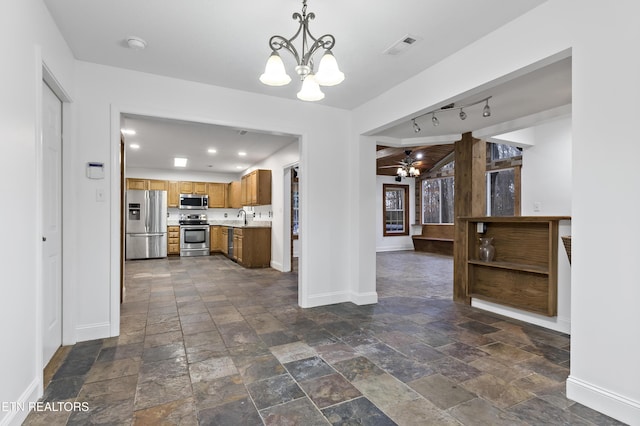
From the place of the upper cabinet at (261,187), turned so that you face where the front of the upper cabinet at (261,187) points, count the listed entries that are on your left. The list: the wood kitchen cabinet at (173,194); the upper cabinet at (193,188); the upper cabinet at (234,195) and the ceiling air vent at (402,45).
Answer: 1

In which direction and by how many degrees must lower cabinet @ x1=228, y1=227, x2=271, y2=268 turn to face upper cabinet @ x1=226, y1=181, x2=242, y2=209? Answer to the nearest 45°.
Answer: approximately 90° to its right

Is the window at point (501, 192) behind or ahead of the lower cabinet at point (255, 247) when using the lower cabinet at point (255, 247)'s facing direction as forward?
behind

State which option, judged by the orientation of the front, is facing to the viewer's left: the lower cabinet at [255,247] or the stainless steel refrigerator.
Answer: the lower cabinet

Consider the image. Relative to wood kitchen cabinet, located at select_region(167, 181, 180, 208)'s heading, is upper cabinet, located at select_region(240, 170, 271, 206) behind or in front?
in front

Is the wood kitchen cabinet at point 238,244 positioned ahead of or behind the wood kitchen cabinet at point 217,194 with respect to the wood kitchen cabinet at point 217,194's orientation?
ahead

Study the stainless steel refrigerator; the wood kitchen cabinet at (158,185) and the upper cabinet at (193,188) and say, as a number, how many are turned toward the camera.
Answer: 3

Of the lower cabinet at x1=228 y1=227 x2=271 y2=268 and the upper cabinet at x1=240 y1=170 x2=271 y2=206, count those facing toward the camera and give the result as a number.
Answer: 0

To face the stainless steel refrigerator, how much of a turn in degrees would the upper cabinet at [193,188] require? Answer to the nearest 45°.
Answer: approximately 45° to its right

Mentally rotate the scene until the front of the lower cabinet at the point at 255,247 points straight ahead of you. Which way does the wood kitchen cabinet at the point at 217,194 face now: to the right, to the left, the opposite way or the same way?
to the left

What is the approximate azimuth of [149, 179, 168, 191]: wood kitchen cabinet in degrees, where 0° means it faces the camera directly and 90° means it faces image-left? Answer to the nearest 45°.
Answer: approximately 0°

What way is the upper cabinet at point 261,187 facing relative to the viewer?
to the viewer's left

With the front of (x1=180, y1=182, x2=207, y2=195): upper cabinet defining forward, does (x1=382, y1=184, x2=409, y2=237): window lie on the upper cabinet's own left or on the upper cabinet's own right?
on the upper cabinet's own left

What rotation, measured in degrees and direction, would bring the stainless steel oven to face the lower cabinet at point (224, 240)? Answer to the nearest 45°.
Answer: approximately 45° to its left

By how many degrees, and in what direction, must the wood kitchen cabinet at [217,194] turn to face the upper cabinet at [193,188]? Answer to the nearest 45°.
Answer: approximately 90° to its right
